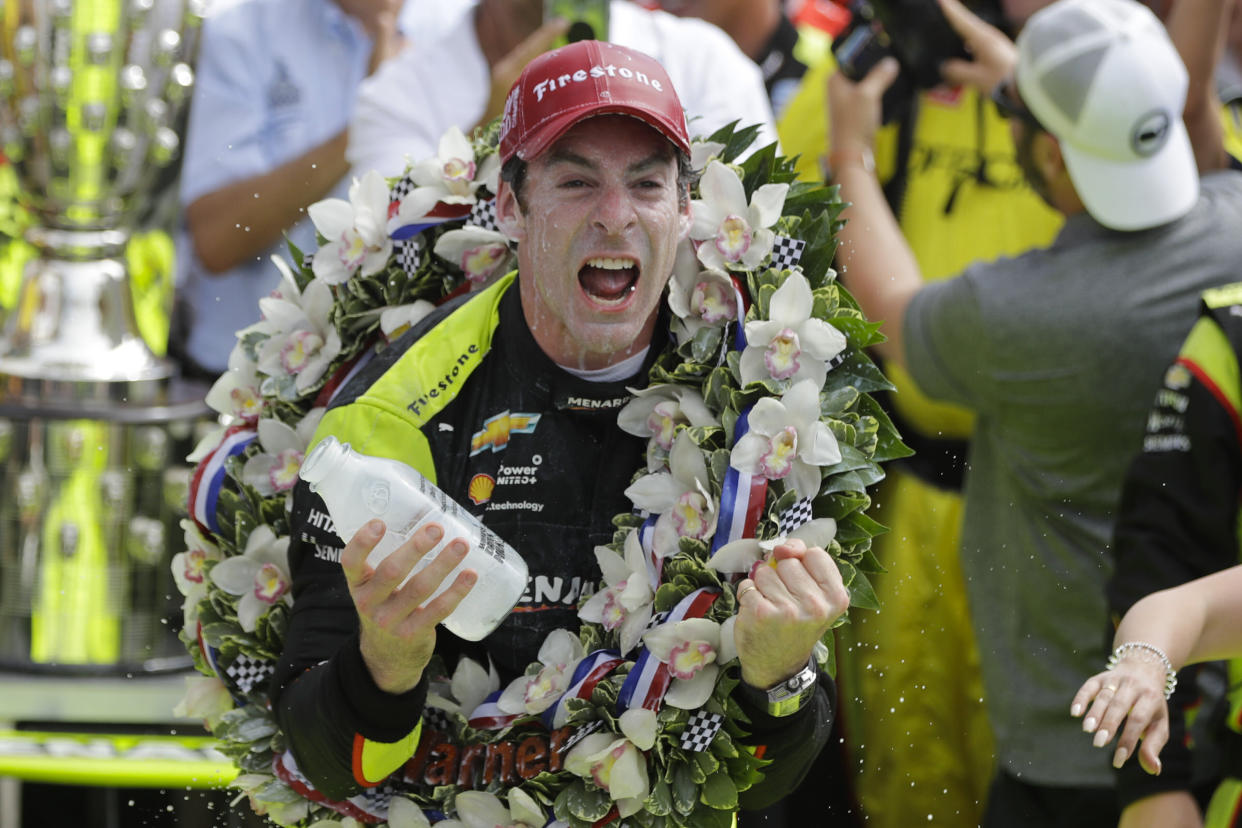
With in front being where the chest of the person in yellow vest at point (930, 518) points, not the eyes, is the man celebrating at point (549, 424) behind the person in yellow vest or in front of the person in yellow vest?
in front

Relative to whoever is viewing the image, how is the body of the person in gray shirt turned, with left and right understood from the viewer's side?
facing away from the viewer and to the left of the viewer

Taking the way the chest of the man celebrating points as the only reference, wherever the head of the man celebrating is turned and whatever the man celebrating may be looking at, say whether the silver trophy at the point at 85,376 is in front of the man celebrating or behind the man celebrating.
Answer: behind

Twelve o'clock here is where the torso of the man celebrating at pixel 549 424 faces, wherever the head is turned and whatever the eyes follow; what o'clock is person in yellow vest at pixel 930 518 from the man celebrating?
The person in yellow vest is roughly at 7 o'clock from the man celebrating.

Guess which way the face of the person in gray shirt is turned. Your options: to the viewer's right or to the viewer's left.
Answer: to the viewer's left

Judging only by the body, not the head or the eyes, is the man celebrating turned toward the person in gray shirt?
no

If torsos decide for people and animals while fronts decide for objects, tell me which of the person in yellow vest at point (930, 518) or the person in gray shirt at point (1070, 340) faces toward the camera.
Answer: the person in yellow vest

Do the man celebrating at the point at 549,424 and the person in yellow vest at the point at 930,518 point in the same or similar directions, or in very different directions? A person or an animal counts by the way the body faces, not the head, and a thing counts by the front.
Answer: same or similar directions

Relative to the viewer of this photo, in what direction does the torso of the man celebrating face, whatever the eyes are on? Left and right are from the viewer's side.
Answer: facing the viewer

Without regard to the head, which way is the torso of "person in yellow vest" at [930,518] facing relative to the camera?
toward the camera

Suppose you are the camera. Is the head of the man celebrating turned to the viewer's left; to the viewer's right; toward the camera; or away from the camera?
toward the camera

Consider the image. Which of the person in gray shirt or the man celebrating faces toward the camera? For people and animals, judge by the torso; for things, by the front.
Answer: the man celebrating

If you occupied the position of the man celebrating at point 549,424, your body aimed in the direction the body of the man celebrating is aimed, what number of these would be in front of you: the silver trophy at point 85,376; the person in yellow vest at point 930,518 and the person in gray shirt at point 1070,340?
0

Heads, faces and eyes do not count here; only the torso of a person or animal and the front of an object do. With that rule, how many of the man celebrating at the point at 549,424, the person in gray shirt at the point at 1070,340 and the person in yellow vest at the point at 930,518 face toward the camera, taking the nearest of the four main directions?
2

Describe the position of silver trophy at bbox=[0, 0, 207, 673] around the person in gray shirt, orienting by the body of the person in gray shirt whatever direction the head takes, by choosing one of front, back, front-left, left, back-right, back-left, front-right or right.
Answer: front-left

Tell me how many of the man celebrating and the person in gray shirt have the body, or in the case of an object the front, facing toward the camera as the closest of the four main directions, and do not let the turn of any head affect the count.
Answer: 1
